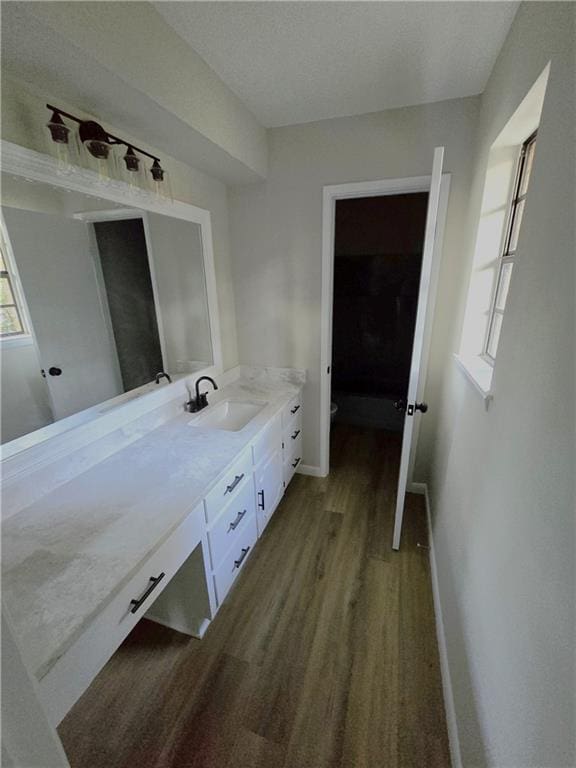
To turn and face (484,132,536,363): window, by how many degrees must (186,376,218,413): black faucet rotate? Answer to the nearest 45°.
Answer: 0° — it already faces it

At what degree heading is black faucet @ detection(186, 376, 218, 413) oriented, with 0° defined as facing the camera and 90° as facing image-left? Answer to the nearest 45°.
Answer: approximately 315°

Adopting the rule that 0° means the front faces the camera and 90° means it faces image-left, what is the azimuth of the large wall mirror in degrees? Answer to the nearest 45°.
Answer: approximately 315°

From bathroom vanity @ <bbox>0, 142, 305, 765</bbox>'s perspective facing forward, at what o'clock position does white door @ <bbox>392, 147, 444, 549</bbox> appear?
The white door is roughly at 11 o'clock from the bathroom vanity.
